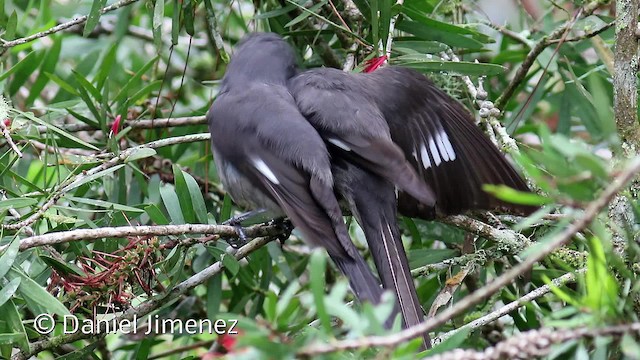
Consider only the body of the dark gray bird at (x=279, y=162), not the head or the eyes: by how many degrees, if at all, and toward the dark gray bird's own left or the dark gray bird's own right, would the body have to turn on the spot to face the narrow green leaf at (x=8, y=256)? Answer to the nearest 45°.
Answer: approximately 90° to the dark gray bird's own left

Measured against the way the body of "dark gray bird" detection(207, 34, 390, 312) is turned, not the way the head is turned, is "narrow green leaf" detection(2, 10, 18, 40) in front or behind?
in front

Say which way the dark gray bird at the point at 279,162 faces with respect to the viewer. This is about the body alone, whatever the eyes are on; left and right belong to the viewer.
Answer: facing away from the viewer and to the left of the viewer

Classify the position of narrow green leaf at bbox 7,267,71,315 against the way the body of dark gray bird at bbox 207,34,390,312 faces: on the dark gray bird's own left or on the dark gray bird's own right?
on the dark gray bird's own left

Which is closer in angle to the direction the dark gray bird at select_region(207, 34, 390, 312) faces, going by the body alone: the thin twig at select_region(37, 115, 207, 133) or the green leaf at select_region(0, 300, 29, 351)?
the thin twig

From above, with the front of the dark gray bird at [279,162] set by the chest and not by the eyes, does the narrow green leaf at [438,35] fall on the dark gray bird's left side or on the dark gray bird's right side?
on the dark gray bird's right side

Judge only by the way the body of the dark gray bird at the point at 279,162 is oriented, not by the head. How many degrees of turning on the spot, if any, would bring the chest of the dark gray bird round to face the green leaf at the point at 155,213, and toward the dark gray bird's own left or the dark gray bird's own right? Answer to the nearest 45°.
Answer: approximately 45° to the dark gray bird's own left

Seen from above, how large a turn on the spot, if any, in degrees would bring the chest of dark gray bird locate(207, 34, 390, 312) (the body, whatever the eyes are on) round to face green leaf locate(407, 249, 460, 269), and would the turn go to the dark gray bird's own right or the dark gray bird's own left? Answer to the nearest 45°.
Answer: approximately 90° to the dark gray bird's own right

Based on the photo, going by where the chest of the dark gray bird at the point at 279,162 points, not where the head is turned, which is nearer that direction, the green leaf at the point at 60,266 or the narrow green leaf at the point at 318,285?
the green leaf

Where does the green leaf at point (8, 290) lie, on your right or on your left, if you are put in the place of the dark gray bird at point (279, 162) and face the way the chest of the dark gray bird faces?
on your left
